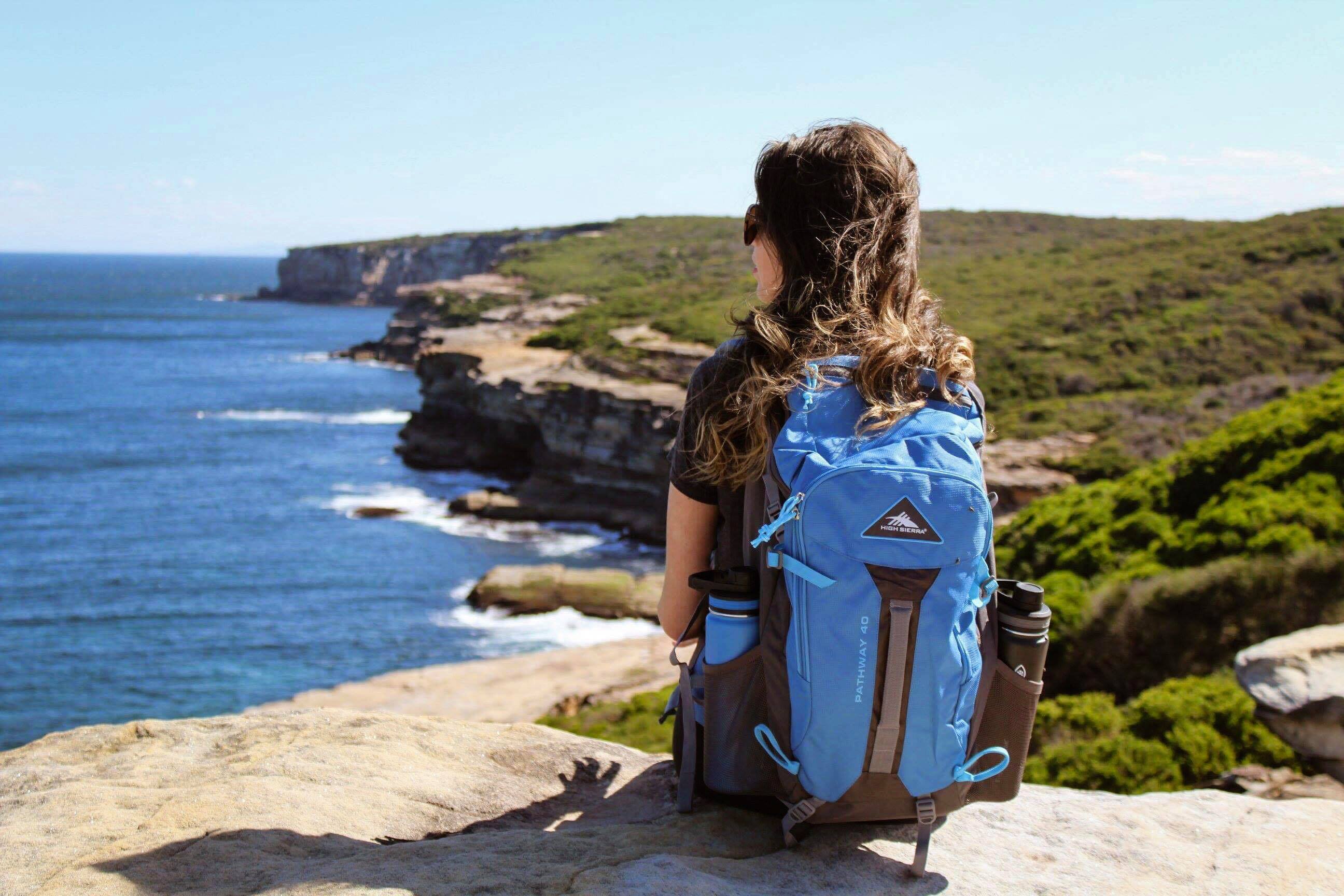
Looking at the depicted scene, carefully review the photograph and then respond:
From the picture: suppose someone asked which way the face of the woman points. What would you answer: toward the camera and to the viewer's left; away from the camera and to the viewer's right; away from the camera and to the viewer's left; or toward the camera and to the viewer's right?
away from the camera and to the viewer's left

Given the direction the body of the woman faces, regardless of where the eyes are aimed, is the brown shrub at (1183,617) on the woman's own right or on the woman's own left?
on the woman's own right

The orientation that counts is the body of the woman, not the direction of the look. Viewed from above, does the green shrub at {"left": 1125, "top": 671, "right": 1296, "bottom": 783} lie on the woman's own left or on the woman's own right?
on the woman's own right

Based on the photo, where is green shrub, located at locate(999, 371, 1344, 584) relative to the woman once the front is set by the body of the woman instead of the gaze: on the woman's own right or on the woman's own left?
on the woman's own right

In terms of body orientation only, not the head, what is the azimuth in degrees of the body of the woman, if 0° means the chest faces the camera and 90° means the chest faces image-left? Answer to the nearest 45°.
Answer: approximately 135°
